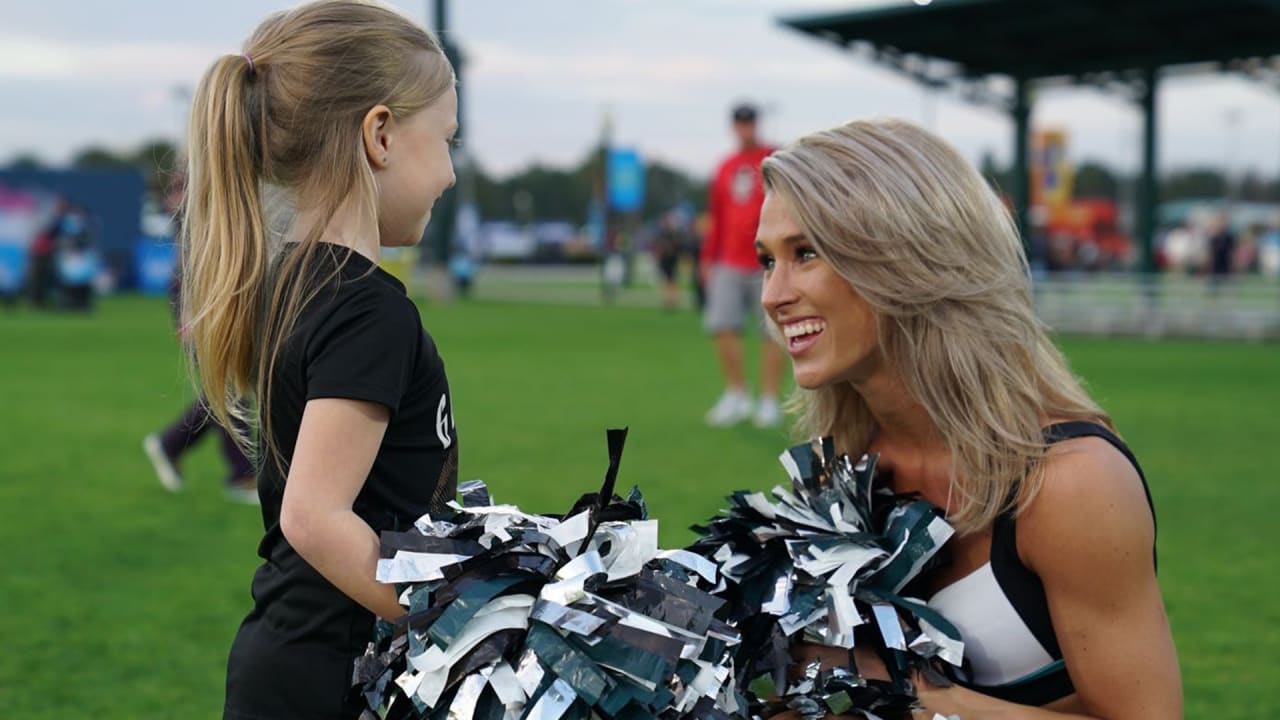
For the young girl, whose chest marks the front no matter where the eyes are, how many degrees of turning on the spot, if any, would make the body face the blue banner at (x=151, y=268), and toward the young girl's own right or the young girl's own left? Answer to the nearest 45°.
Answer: approximately 90° to the young girl's own left

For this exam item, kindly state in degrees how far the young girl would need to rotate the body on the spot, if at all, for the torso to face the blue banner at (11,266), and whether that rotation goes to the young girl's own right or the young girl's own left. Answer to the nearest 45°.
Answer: approximately 90° to the young girl's own left

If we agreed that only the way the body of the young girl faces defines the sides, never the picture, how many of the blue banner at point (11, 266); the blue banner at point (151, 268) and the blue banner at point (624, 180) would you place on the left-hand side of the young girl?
3

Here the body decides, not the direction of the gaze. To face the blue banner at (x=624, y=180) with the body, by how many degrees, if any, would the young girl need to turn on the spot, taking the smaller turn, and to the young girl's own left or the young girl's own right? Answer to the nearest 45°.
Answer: approximately 90° to the young girl's own left

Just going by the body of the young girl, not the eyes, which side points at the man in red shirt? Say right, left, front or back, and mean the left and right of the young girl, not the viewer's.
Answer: left

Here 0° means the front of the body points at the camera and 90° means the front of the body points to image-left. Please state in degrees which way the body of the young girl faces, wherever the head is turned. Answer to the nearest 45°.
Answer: approximately 270°
